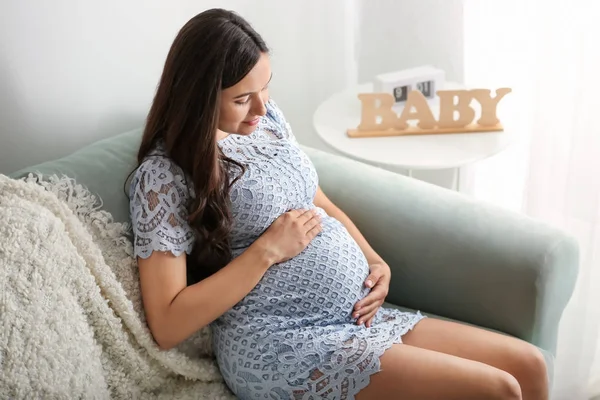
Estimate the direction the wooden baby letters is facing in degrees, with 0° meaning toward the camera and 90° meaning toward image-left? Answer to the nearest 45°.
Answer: approximately 0°

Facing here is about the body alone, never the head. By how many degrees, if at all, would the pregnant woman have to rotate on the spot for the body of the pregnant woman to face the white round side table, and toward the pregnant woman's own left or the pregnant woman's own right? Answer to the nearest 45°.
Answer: approximately 90° to the pregnant woman's own left

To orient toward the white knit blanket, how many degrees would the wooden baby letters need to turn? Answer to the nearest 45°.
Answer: approximately 45° to its right

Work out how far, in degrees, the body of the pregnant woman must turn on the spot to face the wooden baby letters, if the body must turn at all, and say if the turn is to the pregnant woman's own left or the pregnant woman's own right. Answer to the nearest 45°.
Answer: approximately 90° to the pregnant woman's own left

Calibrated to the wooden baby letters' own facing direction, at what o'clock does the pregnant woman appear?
The pregnant woman is roughly at 1 o'clock from the wooden baby letters.
